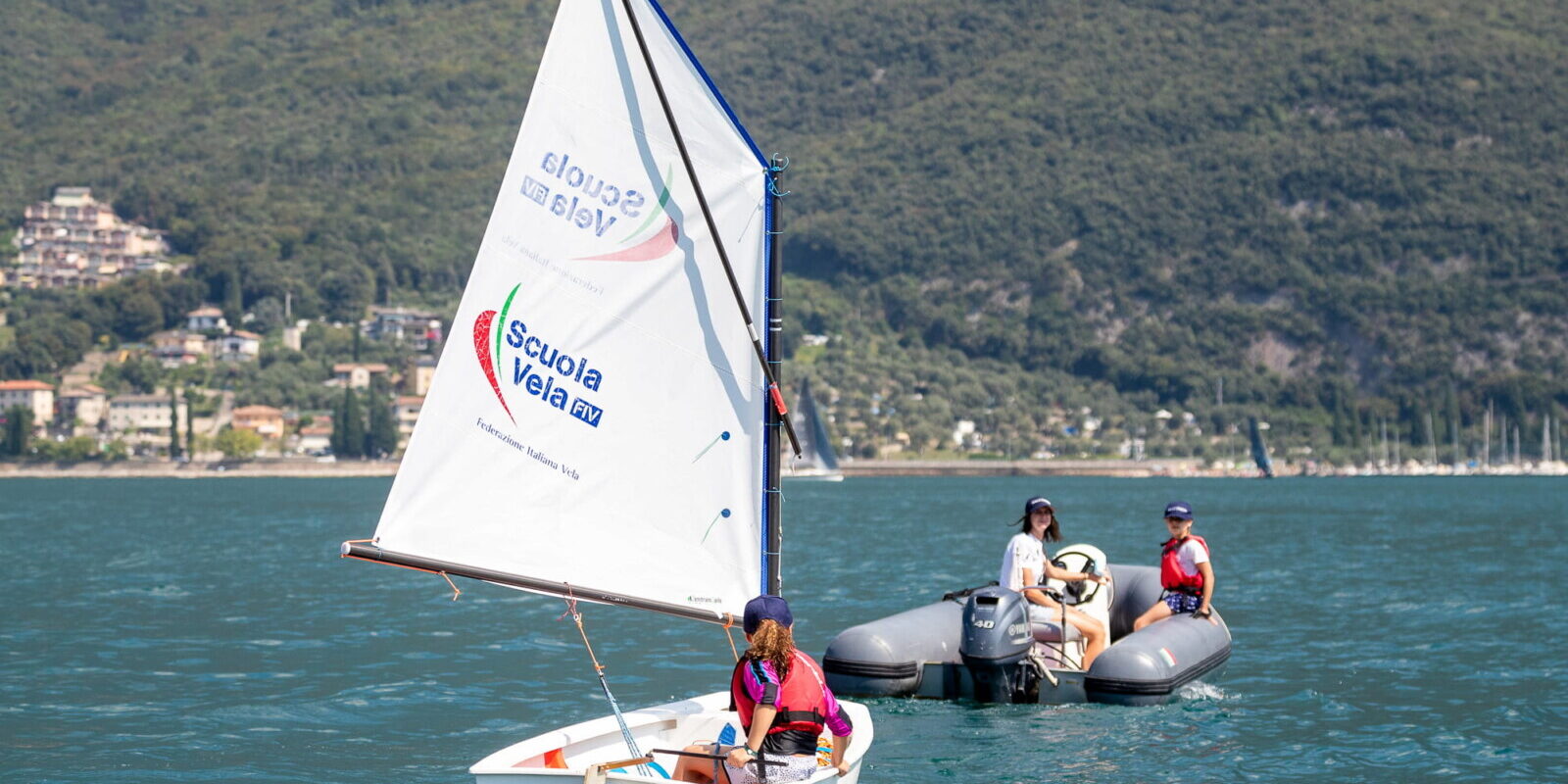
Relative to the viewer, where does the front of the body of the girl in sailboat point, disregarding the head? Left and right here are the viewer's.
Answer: facing away from the viewer and to the left of the viewer

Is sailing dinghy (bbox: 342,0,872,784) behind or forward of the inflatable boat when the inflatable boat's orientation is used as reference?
behind

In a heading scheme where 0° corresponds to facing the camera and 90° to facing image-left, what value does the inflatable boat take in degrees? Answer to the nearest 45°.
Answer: approximately 225°

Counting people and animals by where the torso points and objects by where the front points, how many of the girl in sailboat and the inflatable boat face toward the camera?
0

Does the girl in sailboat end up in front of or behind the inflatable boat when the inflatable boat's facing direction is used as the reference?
behind
